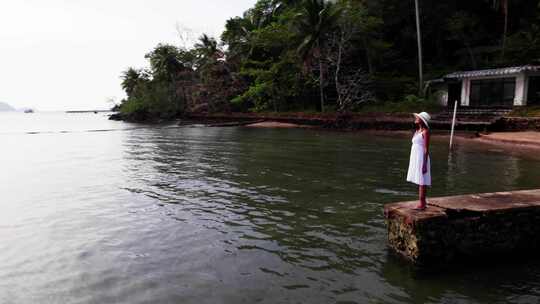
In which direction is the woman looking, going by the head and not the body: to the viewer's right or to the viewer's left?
to the viewer's left

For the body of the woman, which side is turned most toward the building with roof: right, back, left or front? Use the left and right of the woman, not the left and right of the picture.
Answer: right

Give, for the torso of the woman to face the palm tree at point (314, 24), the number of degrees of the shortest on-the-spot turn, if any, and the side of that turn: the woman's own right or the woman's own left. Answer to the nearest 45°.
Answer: approximately 90° to the woman's own right

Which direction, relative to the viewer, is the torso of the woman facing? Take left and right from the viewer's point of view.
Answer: facing to the left of the viewer
